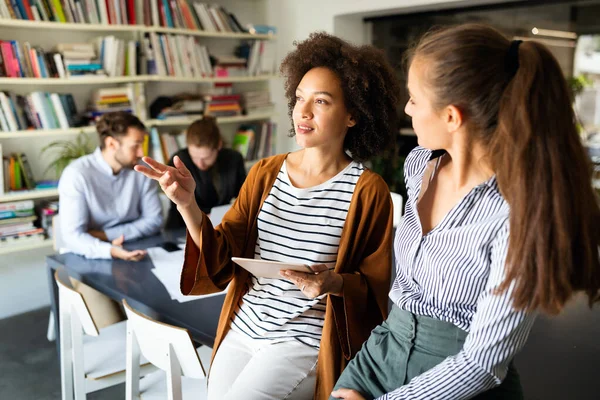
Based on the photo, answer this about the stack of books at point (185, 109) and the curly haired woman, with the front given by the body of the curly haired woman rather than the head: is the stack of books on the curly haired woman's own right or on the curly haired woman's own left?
on the curly haired woman's own right

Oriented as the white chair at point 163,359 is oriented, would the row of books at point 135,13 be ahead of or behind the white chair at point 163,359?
ahead

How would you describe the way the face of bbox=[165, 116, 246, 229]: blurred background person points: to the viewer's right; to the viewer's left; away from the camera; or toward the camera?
toward the camera

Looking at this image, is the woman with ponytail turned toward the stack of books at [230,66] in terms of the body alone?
no

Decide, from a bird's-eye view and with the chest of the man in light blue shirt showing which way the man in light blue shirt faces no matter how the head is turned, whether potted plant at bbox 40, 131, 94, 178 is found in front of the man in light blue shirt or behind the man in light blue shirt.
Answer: behind

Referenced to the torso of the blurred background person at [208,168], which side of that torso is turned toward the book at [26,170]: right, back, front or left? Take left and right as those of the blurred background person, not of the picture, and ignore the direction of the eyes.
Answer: right

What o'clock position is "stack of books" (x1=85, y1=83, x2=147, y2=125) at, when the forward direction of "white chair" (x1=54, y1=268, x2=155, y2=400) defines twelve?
The stack of books is roughly at 11 o'clock from the white chair.

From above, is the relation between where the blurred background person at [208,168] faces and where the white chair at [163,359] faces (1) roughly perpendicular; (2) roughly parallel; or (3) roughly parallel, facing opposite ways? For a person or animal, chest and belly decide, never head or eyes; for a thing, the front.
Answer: roughly parallel, facing opposite ways

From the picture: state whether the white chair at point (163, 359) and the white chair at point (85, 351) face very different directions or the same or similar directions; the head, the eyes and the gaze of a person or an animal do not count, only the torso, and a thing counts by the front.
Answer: same or similar directions

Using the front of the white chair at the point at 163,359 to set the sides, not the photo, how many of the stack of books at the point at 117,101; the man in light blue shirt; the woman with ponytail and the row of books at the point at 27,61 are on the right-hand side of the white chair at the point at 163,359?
1

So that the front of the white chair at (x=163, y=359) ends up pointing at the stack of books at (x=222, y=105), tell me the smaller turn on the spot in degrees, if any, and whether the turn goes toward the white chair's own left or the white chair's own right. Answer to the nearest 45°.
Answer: approximately 45° to the white chair's own left

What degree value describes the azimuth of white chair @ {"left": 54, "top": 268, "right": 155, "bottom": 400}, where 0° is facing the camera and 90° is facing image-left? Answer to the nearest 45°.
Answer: approximately 225°

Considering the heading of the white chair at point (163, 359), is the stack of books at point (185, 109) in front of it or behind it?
in front

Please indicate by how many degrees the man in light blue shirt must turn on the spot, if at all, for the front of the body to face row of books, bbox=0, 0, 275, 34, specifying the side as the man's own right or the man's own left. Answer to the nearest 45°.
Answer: approximately 135° to the man's own left

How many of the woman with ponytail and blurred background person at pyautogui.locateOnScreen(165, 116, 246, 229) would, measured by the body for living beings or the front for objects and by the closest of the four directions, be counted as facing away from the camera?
0

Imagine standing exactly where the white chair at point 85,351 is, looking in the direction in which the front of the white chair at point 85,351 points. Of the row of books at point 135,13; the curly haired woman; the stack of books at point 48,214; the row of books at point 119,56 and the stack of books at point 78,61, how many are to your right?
1

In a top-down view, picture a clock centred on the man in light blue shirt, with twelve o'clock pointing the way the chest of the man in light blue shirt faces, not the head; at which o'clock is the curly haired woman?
The curly haired woman is roughly at 1 o'clock from the man in light blue shirt.

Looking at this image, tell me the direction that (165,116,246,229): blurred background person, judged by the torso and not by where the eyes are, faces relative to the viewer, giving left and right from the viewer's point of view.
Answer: facing the viewer and to the left of the viewer

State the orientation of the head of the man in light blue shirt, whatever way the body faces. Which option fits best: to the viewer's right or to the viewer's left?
to the viewer's right

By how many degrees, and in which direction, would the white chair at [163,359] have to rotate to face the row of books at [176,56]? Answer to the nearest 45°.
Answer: approximately 45° to its left
